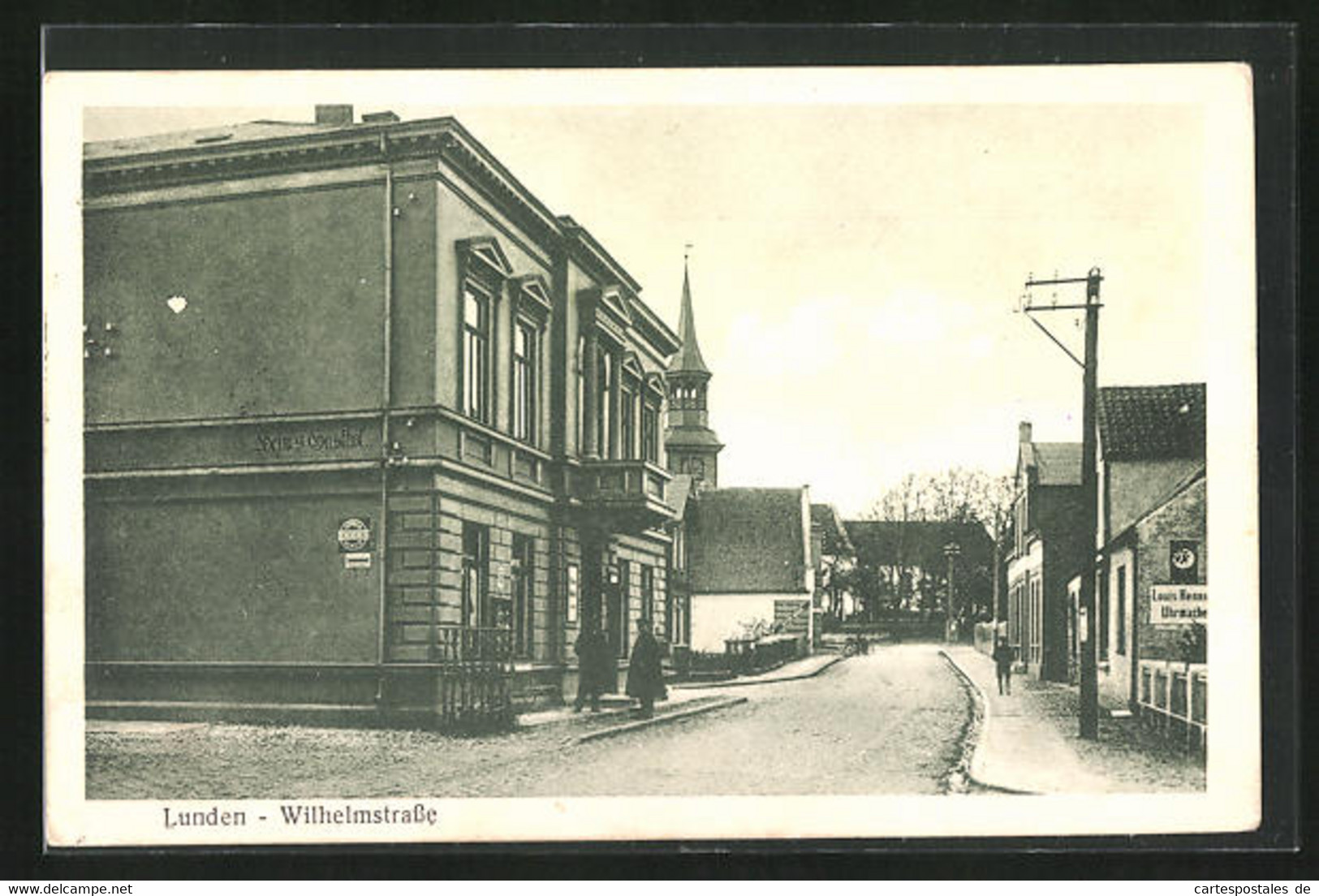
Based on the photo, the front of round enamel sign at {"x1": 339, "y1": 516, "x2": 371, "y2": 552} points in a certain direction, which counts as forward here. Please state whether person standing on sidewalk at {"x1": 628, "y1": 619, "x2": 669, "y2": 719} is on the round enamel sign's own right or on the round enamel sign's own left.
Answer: on the round enamel sign's own left

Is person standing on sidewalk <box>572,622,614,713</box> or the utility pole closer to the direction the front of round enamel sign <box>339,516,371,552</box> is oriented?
the utility pole

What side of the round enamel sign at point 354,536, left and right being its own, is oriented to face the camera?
front

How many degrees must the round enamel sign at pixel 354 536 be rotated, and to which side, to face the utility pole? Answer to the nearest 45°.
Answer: approximately 90° to its left
